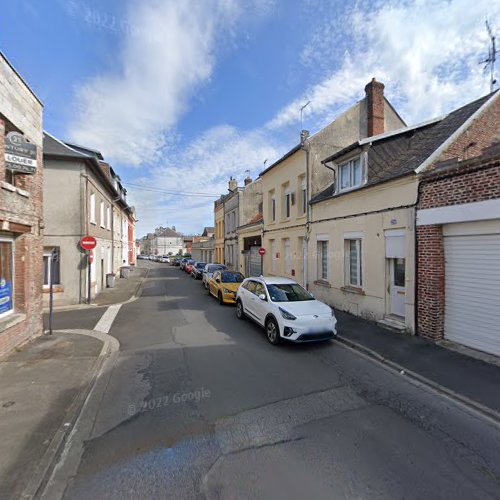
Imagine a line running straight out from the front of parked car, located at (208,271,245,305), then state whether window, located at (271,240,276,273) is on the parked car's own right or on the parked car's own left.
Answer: on the parked car's own left

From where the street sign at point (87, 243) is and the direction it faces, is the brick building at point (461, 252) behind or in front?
in front

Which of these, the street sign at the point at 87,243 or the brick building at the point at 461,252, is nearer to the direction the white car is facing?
the brick building

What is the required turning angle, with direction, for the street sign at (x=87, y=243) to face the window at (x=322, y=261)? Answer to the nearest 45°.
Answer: approximately 45° to its left

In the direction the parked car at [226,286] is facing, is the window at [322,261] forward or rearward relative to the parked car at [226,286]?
forward

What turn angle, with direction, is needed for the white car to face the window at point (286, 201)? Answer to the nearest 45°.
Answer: approximately 135° to its left

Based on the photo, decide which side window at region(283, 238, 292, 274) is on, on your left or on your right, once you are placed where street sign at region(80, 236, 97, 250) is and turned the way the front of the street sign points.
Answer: on your left

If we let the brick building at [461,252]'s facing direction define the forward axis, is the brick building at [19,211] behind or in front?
in front

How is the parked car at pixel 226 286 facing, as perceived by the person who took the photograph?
facing the viewer and to the right of the viewer

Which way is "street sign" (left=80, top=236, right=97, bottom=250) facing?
toward the camera

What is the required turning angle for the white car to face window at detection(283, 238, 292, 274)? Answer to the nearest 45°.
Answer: approximately 135° to its left

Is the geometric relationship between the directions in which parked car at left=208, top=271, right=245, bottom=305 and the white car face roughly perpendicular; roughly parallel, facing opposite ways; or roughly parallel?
roughly parallel

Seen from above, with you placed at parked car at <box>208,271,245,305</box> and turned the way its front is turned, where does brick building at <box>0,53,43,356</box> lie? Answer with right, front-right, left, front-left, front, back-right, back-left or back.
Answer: right

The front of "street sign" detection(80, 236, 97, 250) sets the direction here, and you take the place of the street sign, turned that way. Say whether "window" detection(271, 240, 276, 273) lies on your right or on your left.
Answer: on your left

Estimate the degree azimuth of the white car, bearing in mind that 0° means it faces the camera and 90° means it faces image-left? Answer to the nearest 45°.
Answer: approximately 315°

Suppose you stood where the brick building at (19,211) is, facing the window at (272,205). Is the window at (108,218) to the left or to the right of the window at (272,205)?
left
